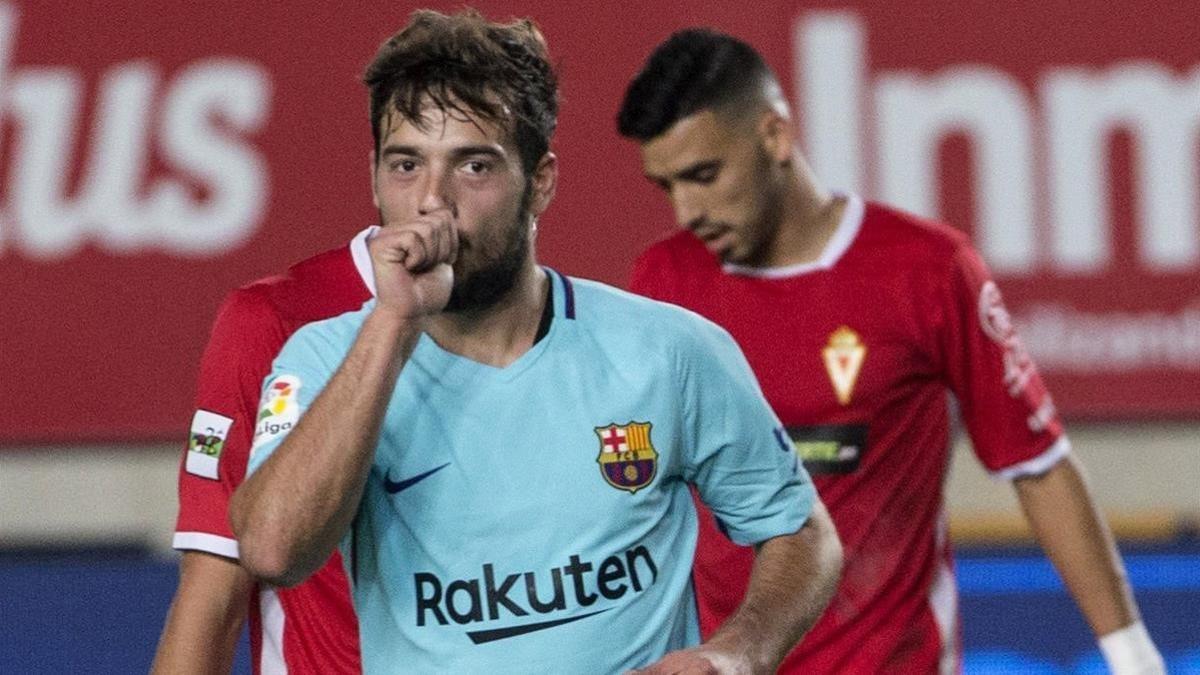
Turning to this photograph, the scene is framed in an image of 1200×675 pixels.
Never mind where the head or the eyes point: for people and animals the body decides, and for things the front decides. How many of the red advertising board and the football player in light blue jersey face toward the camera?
2

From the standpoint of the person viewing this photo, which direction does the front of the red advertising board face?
facing the viewer

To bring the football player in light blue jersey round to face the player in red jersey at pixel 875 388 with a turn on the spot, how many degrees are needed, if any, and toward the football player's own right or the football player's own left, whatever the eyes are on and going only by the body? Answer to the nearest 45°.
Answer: approximately 135° to the football player's own left

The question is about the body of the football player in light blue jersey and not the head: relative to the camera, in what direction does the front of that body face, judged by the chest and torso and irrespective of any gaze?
toward the camera

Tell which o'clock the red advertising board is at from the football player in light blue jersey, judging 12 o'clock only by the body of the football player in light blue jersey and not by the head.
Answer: The red advertising board is roughly at 6 o'clock from the football player in light blue jersey.

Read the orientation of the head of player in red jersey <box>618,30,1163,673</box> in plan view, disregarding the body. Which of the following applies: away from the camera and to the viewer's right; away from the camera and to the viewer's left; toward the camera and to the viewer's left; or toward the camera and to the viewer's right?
toward the camera and to the viewer's left

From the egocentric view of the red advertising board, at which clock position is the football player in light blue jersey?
The football player in light blue jersey is roughly at 12 o'clock from the red advertising board.

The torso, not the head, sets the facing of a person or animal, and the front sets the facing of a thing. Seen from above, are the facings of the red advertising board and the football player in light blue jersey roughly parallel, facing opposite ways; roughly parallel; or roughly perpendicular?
roughly parallel

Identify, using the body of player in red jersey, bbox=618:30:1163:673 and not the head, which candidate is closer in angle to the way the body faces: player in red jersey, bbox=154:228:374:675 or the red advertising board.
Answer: the player in red jersey

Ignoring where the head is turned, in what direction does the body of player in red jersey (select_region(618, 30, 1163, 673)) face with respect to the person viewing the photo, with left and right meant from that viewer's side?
facing the viewer and to the left of the viewer
